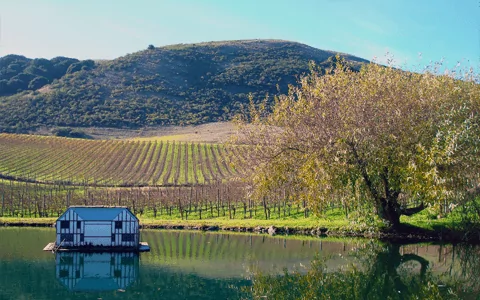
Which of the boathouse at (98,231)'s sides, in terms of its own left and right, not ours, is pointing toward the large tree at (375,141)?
left

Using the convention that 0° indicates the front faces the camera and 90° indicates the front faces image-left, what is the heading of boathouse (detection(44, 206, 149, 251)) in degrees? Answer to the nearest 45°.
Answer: approximately 0°
